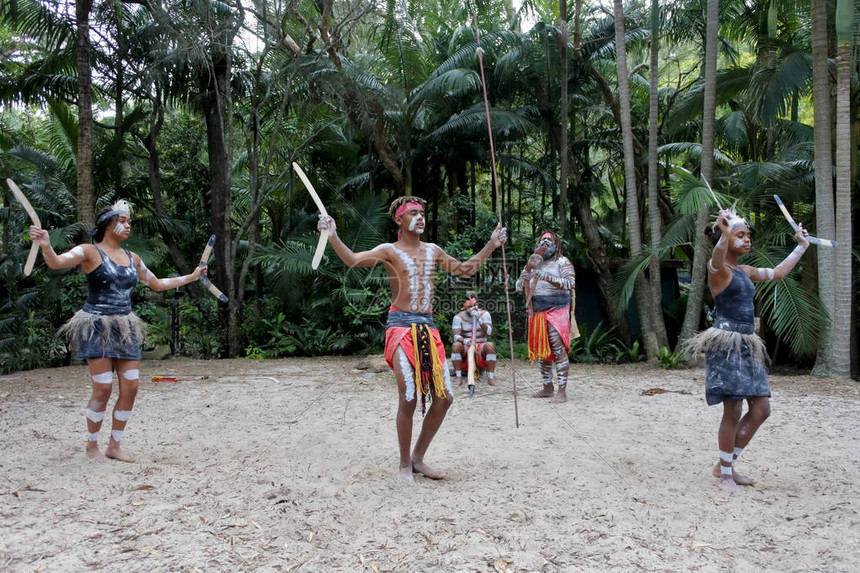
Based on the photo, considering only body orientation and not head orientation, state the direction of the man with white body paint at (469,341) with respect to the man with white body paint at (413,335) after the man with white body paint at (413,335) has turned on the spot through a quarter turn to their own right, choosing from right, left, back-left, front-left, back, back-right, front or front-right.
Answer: back-right

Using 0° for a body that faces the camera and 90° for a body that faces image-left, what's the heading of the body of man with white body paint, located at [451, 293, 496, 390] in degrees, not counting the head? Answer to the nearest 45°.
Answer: approximately 0°

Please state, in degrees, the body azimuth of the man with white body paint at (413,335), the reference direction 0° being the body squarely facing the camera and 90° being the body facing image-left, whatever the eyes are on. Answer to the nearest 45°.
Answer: approximately 315°
